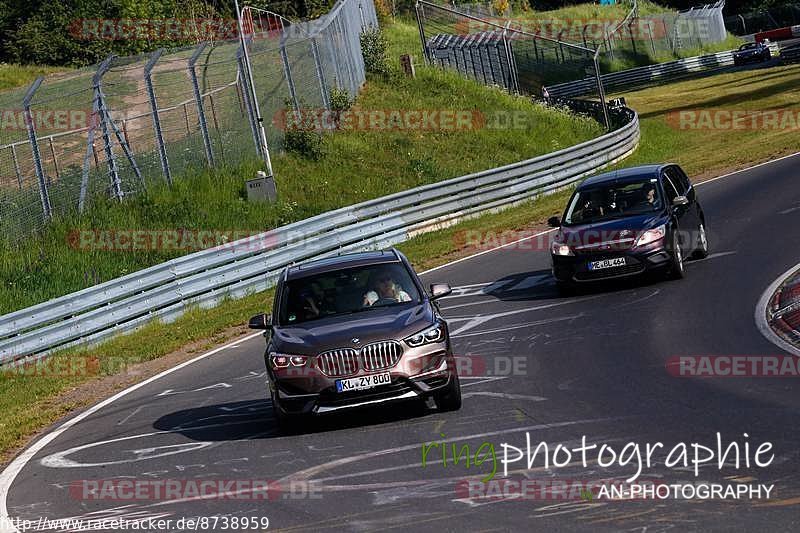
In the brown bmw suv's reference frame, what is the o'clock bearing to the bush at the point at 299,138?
The bush is roughly at 6 o'clock from the brown bmw suv.

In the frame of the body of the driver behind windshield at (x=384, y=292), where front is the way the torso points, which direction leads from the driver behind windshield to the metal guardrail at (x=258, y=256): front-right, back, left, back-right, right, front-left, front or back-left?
back

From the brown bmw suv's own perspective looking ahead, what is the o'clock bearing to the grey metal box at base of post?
The grey metal box at base of post is roughly at 6 o'clock from the brown bmw suv.

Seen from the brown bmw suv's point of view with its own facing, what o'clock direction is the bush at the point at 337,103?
The bush is roughly at 6 o'clock from the brown bmw suv.

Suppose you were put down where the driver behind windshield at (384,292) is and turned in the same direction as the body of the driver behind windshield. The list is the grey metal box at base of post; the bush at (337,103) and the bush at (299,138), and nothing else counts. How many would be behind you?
3

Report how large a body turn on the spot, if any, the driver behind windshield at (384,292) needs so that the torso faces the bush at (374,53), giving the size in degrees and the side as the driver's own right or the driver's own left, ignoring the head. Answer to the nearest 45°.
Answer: approximately 180°

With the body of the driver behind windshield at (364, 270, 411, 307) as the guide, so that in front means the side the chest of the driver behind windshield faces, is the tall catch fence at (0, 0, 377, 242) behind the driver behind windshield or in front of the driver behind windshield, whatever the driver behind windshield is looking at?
behind

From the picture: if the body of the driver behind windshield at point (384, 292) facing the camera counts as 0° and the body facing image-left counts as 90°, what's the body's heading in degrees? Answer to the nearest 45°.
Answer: approximately 0°

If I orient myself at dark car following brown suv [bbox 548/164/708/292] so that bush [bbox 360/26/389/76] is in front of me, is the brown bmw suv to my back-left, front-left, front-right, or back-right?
back-left

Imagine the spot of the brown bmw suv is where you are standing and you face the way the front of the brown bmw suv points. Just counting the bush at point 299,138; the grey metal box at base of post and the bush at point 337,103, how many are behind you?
3

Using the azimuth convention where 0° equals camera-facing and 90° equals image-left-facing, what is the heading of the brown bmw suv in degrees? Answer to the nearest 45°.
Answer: approximately 0°
